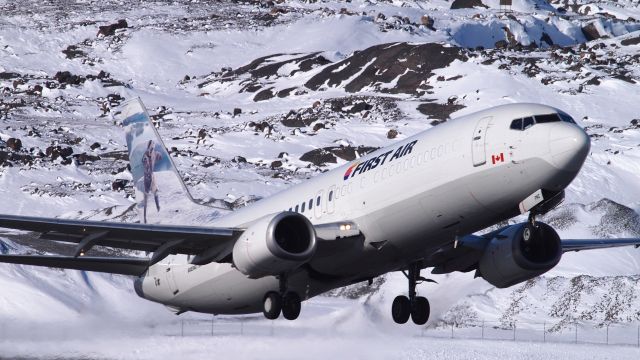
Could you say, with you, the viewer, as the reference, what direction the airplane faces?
facing the viewer and to the right of the viewer
